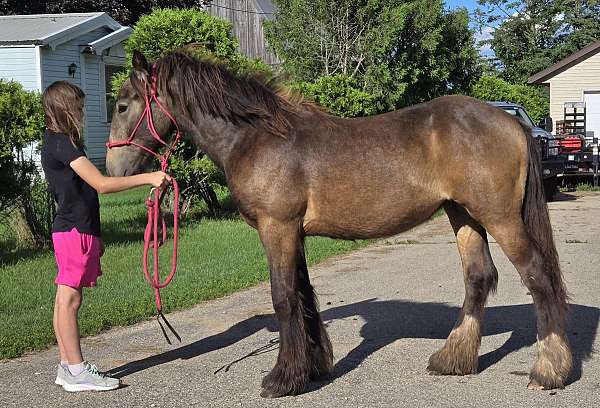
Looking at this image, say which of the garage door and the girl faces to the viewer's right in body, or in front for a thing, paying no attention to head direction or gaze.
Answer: the girl

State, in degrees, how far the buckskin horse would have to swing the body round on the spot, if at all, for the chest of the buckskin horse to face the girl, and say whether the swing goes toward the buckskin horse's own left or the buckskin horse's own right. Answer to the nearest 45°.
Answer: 0° — it already faces them

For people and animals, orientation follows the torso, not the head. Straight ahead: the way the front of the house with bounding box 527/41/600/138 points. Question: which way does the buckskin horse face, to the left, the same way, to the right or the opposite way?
to the right

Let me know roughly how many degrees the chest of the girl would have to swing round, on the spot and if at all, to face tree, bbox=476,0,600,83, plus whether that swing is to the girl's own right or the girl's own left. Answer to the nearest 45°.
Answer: approximately 45° to the girl's own left

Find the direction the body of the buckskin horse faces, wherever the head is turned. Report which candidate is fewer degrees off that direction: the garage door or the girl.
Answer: the girl

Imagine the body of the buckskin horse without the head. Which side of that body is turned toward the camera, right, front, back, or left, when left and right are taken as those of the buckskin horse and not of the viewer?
left
